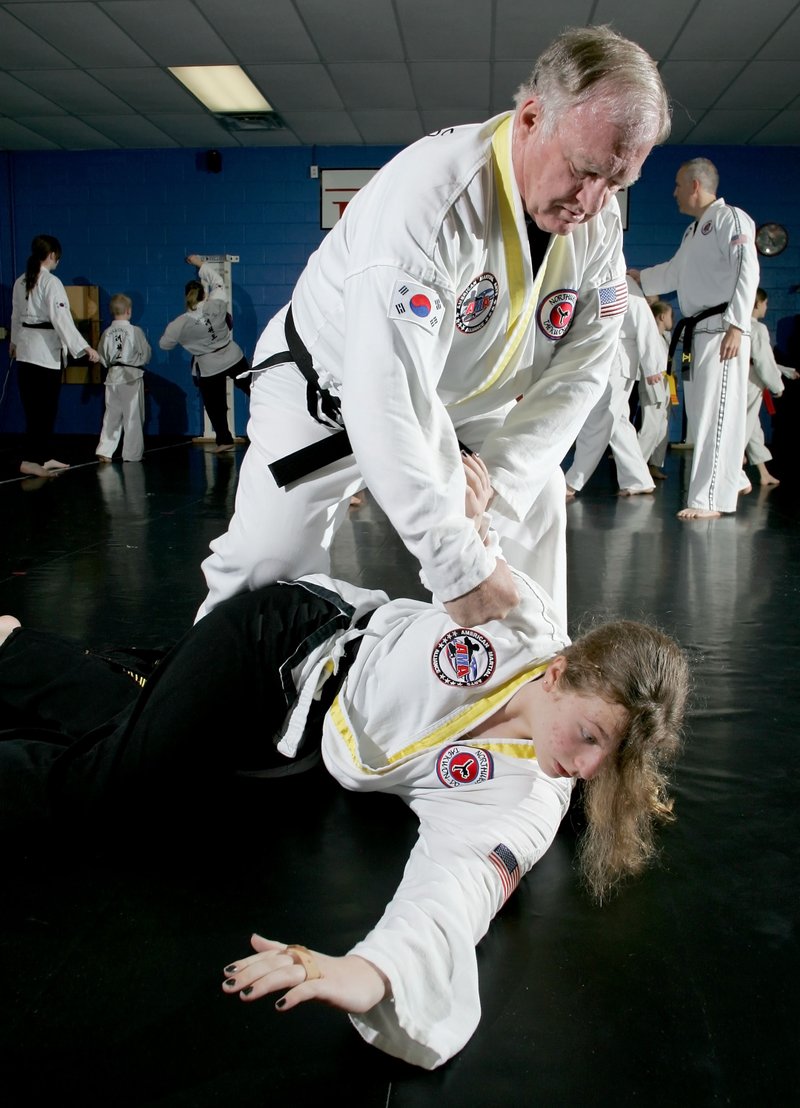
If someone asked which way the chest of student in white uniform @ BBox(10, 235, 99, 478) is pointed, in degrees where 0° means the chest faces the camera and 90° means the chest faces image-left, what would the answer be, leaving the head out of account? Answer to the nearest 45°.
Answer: approximately 225°

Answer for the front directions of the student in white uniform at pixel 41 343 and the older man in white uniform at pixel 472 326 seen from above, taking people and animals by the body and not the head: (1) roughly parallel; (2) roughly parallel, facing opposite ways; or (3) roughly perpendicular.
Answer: roughly perpendicular

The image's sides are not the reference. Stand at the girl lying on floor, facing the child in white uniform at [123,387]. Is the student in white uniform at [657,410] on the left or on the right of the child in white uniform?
right

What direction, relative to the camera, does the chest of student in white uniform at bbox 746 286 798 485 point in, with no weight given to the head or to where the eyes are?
to the viewer's right

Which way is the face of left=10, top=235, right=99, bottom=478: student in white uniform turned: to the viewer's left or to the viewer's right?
to the viewer's right

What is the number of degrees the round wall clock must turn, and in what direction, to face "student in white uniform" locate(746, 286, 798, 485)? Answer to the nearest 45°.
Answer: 0° — it already faces them

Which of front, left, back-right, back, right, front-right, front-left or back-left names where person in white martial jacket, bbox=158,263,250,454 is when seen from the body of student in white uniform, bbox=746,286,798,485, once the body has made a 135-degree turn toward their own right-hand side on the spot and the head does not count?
front-right

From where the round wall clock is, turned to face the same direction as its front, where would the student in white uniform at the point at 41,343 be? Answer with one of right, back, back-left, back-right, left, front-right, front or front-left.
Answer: front-right

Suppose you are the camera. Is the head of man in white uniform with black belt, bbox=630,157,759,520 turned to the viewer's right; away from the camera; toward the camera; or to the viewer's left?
to the viewer's left

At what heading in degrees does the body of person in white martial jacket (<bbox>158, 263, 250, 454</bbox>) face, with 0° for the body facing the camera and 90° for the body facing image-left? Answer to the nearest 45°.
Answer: approximately 180°

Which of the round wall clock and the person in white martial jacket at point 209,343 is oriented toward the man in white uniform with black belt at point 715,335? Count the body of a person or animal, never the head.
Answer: the round wall clock
